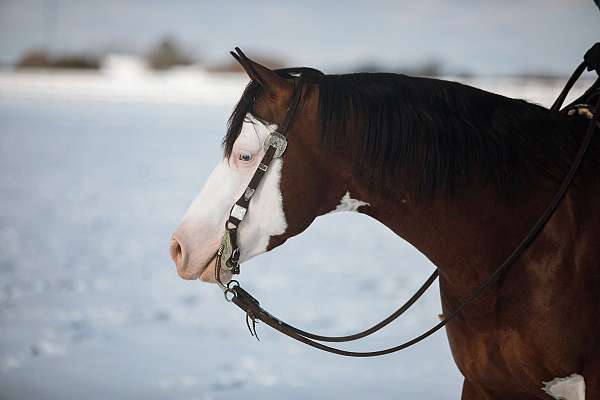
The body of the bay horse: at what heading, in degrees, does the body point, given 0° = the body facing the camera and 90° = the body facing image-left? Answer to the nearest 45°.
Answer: approximately 90°
